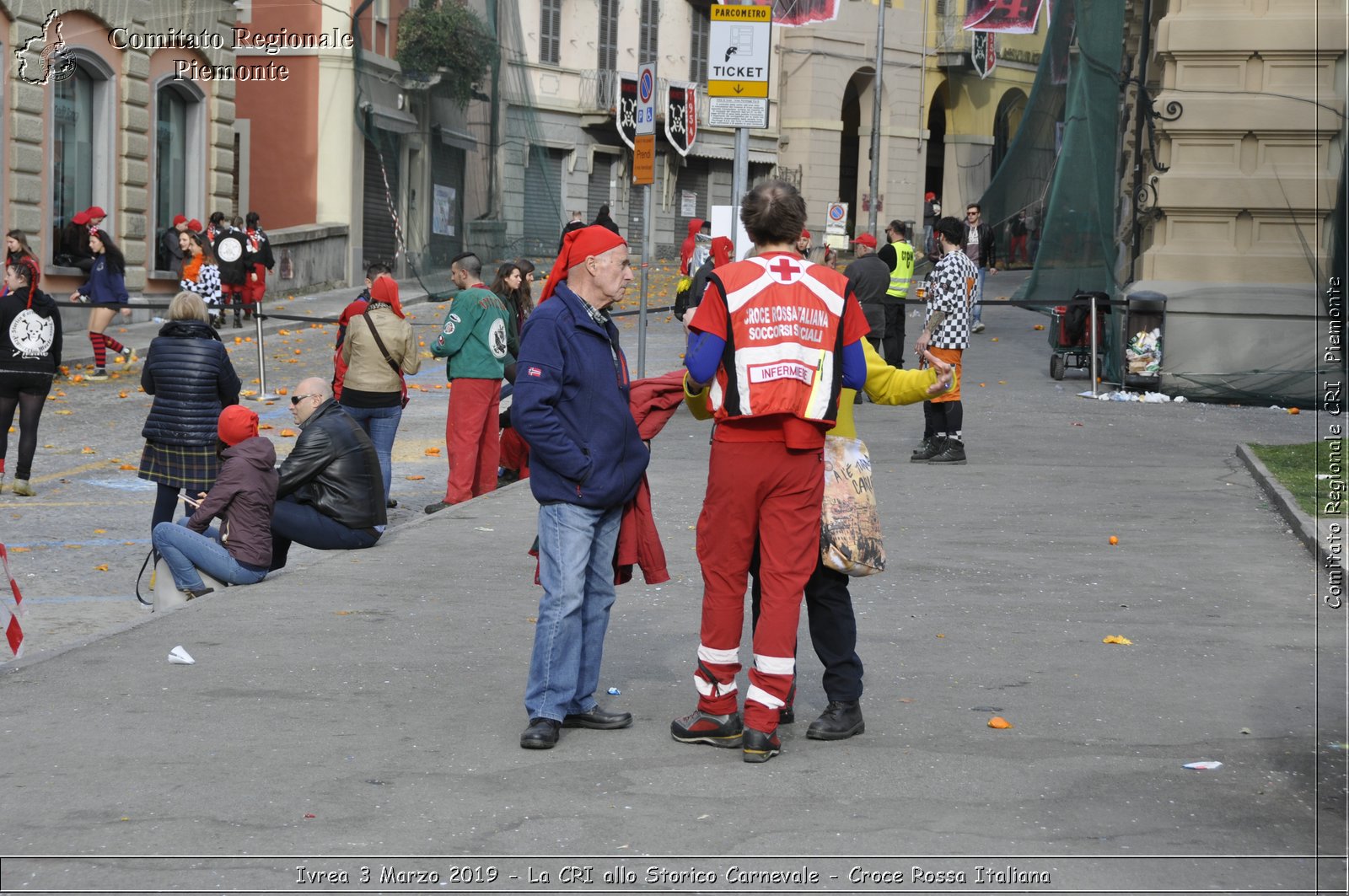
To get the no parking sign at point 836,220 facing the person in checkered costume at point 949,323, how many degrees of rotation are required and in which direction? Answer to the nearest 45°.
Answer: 0° — it already faces them

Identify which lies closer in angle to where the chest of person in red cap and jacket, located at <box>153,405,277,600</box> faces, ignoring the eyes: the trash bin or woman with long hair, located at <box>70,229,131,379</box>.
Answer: the woman with long hair

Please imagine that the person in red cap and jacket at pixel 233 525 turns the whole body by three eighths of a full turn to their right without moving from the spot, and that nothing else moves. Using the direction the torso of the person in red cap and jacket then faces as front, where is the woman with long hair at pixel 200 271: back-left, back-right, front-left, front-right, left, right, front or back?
front-left

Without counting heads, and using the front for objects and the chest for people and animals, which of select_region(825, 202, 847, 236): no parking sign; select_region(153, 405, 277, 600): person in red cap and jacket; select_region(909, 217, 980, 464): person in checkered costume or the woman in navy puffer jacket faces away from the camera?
the woman in navy puffer jacket

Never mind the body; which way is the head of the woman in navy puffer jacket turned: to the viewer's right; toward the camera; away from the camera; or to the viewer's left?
away from the camera

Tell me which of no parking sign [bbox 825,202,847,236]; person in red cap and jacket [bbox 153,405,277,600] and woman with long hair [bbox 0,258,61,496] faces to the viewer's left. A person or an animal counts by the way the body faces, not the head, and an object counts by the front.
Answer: the person in red cap and jacket

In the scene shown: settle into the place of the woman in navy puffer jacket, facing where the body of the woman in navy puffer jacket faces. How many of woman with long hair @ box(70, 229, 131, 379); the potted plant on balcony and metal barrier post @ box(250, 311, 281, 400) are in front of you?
3

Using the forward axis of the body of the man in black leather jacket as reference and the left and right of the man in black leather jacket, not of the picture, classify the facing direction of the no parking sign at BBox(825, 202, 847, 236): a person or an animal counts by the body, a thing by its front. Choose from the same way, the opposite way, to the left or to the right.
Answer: to the left

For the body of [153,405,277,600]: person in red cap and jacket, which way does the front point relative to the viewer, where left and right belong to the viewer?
facing to the left of the viewer

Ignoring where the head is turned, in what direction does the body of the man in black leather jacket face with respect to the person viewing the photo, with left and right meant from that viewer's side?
facing to the left of the viewer

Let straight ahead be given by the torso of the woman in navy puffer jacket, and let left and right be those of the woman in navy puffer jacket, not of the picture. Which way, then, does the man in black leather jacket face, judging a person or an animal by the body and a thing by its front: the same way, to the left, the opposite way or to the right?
to the left

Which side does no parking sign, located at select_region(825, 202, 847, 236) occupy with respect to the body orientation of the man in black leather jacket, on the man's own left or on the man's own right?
on the man's own right

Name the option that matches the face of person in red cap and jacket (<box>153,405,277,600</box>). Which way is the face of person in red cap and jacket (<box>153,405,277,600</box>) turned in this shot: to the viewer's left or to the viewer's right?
to the viewer's left
